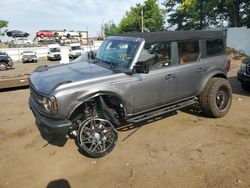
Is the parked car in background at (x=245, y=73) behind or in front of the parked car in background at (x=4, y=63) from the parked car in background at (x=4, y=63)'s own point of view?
in front

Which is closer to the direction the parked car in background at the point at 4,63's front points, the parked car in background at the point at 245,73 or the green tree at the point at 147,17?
the parked car in background

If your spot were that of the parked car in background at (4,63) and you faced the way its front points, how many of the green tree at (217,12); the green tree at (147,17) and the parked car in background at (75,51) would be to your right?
0

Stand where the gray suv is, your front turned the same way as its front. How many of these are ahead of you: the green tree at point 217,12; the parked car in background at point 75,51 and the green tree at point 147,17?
0

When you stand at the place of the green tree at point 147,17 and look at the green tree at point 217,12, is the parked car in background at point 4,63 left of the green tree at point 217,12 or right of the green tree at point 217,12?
right

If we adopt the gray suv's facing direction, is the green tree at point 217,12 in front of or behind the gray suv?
behind

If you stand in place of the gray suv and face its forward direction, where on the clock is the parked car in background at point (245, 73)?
The parked car in background is roughly at 6 o'clock from the gray suv.

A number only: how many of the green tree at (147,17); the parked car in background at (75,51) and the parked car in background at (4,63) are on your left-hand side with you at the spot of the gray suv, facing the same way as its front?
0

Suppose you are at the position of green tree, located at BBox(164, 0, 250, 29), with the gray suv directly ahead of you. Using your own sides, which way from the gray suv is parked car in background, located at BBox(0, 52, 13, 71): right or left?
right

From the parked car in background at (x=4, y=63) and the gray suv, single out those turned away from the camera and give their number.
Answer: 0

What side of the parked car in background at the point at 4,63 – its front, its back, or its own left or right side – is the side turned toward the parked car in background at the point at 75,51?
left

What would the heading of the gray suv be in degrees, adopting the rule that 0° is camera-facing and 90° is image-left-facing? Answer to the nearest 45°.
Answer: approximately 45°

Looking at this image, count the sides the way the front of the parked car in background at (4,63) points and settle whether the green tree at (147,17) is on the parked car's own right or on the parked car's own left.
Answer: on the parked car's own left

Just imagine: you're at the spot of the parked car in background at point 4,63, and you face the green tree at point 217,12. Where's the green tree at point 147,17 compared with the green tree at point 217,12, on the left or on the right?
left

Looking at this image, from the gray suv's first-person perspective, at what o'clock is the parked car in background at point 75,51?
The parked car in background is roughly at 4 o'clock from the gray suv.

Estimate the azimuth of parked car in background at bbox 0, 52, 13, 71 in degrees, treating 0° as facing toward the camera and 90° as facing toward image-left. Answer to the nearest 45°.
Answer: approximately 315°
